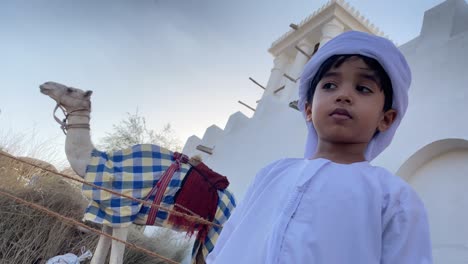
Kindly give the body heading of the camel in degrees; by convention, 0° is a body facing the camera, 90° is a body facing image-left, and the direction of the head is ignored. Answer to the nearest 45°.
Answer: approximately 90°

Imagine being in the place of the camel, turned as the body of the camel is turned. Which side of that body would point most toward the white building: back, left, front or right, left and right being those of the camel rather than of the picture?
back

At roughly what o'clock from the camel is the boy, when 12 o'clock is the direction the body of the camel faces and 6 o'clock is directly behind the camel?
The boy is roughly at 8 o'clock from the camel.
